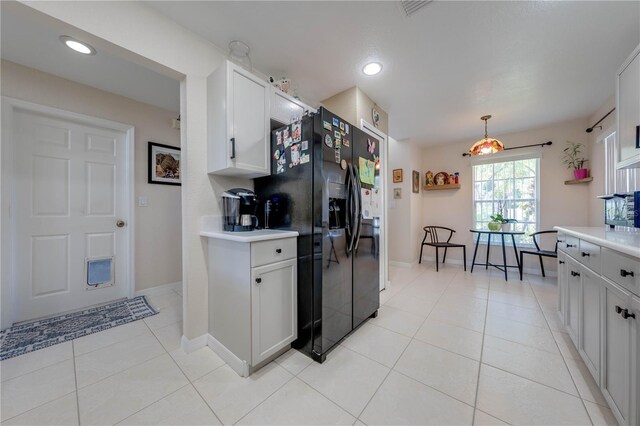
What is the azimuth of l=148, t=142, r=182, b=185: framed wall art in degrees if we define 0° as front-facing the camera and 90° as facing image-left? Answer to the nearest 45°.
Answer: approximately 315°

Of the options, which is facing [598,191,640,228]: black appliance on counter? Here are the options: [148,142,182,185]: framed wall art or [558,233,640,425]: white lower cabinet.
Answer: the framed wall art

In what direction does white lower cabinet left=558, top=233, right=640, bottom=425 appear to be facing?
to the viewer's left

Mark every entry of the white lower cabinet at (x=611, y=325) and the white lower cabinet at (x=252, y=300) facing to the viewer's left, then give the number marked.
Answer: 1

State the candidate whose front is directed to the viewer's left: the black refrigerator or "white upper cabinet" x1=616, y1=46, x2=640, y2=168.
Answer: the white upper cabinet

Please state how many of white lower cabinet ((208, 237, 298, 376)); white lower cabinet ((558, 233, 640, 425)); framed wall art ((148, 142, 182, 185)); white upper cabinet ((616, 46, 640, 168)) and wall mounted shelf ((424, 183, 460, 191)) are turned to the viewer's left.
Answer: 2

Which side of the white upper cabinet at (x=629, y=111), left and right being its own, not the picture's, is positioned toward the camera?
left

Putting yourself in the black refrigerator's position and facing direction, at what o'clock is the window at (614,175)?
The window is roughly at 10 o'clock from the black refrigerator.
